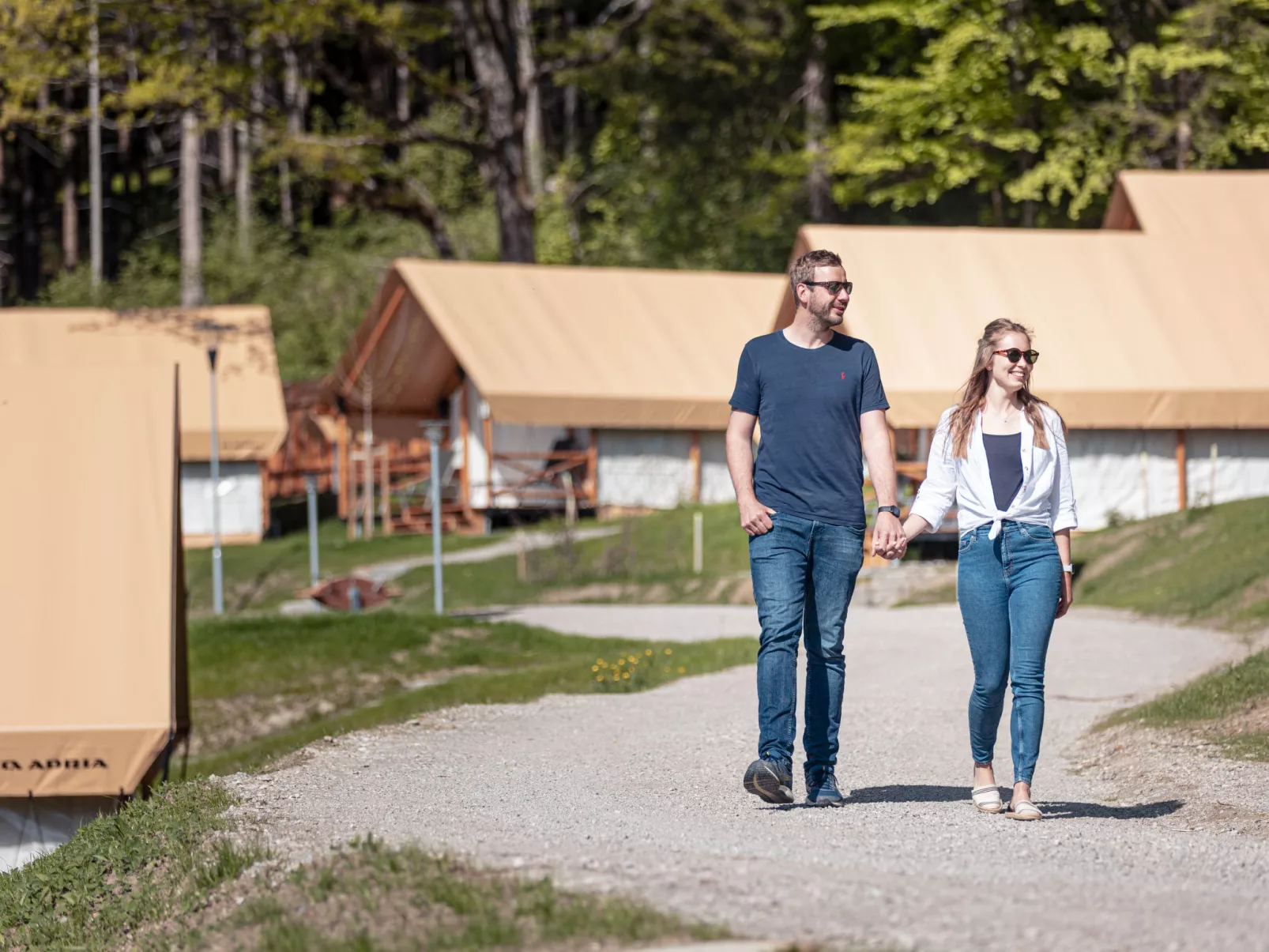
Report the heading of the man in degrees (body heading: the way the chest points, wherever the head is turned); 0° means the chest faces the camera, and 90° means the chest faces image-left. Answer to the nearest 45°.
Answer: approximately 0°

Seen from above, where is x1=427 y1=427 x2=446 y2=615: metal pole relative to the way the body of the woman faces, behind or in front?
behind

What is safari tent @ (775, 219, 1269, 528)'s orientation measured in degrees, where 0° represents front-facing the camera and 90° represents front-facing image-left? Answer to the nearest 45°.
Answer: approximately 90°

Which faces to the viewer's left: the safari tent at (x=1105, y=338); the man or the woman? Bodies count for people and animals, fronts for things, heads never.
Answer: the safari tent

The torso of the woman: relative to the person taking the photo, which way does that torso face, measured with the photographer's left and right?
facing the viewer
